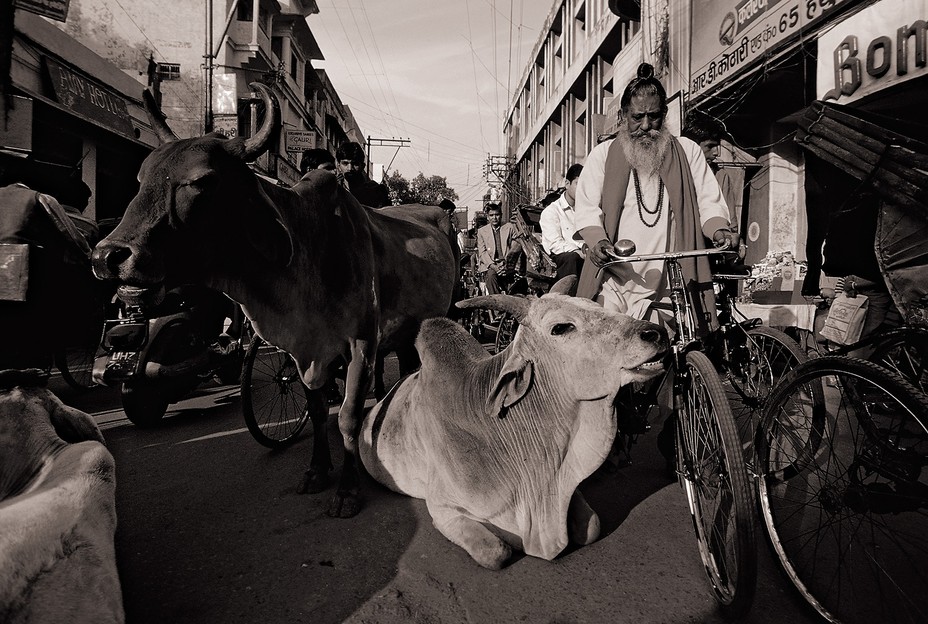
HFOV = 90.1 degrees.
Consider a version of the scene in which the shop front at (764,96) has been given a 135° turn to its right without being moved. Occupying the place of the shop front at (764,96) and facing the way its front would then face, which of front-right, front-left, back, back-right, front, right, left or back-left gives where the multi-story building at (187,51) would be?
left

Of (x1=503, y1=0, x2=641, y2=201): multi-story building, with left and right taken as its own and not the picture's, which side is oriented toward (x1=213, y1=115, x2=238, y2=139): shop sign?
front

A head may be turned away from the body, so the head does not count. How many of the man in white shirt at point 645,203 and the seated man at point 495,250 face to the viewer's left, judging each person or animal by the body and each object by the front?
0

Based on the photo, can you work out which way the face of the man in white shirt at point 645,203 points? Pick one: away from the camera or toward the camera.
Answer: toward the camera

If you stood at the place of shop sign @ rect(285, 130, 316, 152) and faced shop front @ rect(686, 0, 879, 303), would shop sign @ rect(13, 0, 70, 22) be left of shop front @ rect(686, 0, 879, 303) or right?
right

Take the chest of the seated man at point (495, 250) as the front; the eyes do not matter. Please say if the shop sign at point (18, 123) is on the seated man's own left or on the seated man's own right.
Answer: on the seated man's own right

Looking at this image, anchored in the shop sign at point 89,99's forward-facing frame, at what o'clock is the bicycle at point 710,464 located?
The bicycle is roughly at 1 o'clock from the shop sign.

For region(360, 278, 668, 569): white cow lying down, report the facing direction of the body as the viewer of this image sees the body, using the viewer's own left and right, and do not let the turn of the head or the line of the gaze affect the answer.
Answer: facing the viewer and to the right of the viewer

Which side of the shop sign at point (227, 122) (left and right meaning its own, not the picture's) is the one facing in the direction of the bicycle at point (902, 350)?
front

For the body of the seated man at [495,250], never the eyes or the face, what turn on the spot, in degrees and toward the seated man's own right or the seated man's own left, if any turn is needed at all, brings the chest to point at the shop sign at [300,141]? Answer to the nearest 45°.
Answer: approximately 135° to the seated man's own right

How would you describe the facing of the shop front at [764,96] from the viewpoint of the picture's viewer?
facing the viewer and to the left of the viewer

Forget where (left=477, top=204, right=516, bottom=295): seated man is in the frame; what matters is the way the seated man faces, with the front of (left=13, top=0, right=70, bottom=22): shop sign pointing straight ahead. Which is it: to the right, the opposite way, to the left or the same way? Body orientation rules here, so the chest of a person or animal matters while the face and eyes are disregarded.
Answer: to the right

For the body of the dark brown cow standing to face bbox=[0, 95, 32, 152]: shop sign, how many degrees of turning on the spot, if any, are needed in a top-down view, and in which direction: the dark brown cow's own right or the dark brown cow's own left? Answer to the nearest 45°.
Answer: approximately 90° to the dark brown cow's own right

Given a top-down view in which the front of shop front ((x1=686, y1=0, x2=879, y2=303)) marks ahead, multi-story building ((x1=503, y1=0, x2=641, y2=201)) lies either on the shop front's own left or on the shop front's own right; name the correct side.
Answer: on the shop front's own right

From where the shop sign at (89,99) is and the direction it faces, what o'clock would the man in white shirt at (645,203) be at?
The man in white shirt is roughly at 1 o'clock from the shop sign.

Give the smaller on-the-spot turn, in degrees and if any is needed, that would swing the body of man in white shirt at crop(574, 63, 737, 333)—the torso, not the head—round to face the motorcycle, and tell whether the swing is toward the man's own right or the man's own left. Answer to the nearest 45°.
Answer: approximately 90° to the man's own right

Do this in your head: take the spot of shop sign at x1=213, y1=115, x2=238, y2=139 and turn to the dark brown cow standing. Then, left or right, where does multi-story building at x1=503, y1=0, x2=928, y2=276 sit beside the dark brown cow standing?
left

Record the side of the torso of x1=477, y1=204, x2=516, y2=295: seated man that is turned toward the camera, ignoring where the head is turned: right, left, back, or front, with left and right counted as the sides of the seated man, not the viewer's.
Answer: front
